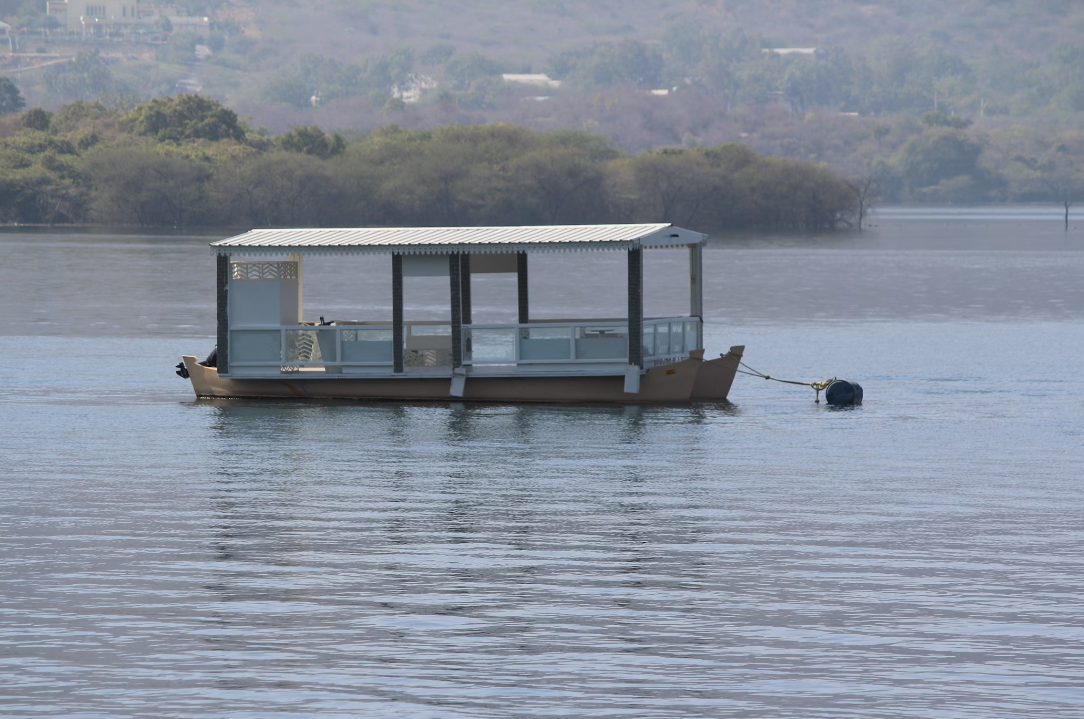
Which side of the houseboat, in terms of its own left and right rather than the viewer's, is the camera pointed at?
right

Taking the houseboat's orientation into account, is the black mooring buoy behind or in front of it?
in front
